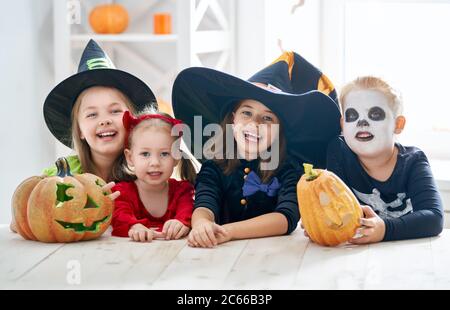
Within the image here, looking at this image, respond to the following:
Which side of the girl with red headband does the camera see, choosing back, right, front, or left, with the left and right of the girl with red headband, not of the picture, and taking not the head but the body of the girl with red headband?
front

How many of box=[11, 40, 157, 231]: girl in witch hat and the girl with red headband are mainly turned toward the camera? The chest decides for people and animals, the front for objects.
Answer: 2

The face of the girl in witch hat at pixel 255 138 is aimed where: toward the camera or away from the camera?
toward the camera

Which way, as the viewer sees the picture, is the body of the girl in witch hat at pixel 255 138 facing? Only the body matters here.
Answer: toward the camera

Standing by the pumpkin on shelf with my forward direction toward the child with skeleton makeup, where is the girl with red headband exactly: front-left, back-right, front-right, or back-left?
front-right

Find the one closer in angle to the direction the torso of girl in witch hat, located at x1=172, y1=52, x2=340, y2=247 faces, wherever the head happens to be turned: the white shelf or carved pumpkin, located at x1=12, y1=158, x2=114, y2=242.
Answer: the carved pumpkin

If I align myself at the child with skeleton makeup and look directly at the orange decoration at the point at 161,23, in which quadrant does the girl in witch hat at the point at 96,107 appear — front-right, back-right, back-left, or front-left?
front-left

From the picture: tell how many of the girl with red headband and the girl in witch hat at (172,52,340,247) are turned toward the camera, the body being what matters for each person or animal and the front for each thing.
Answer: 2

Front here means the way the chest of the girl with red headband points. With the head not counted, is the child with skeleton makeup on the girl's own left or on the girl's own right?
on the girl's own left

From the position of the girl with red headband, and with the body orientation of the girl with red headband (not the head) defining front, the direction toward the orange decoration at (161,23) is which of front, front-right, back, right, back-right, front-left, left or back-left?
back

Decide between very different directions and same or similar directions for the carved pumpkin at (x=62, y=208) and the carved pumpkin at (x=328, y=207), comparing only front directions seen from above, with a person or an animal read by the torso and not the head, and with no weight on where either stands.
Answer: same or similar directions

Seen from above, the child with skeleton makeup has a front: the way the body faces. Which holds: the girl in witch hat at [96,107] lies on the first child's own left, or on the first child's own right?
on the first child's own right

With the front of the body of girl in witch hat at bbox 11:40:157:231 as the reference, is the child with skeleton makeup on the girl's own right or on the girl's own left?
on the girl's own left

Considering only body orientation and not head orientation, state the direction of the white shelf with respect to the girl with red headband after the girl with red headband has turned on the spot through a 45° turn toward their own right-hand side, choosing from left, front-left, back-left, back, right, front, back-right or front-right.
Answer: back-right

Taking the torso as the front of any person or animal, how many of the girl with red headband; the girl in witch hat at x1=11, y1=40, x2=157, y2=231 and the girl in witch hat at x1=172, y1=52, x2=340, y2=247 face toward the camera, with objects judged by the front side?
3

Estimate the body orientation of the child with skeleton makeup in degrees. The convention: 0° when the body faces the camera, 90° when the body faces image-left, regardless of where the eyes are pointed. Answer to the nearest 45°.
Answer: approximately 45°
